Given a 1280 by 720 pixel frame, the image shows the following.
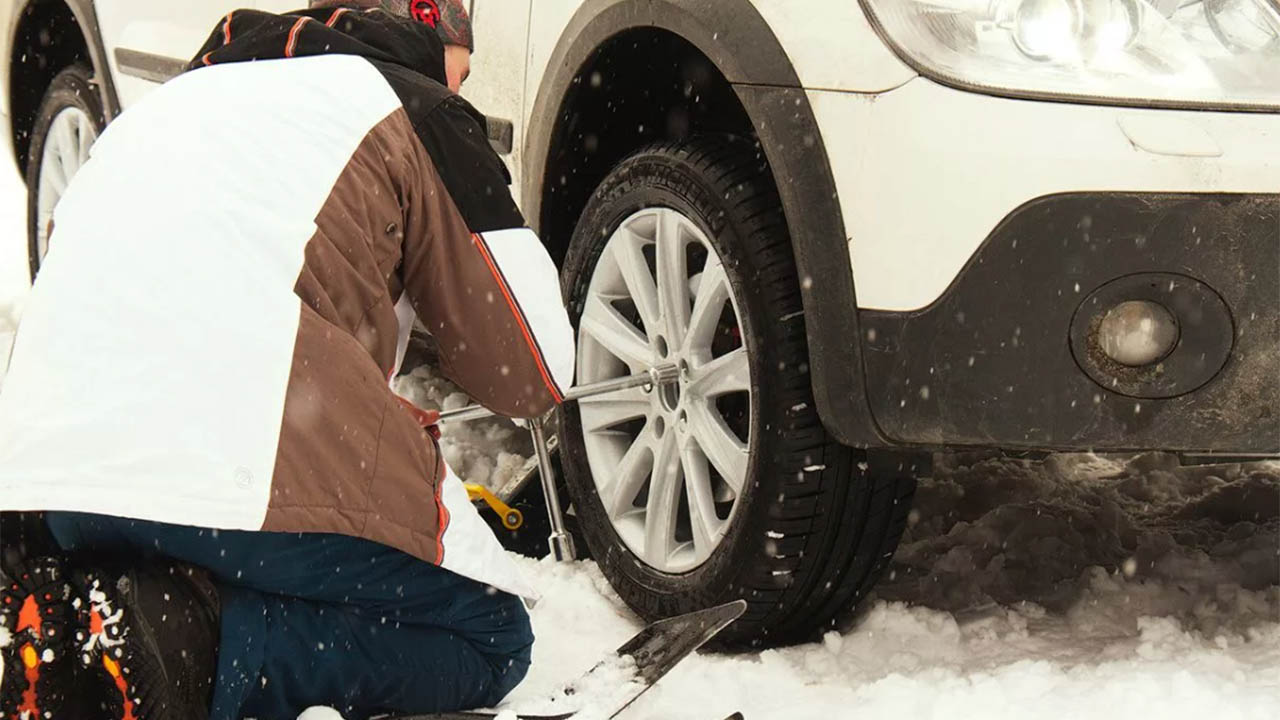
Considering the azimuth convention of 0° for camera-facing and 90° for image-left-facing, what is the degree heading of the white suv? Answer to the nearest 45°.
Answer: approximately 315°
